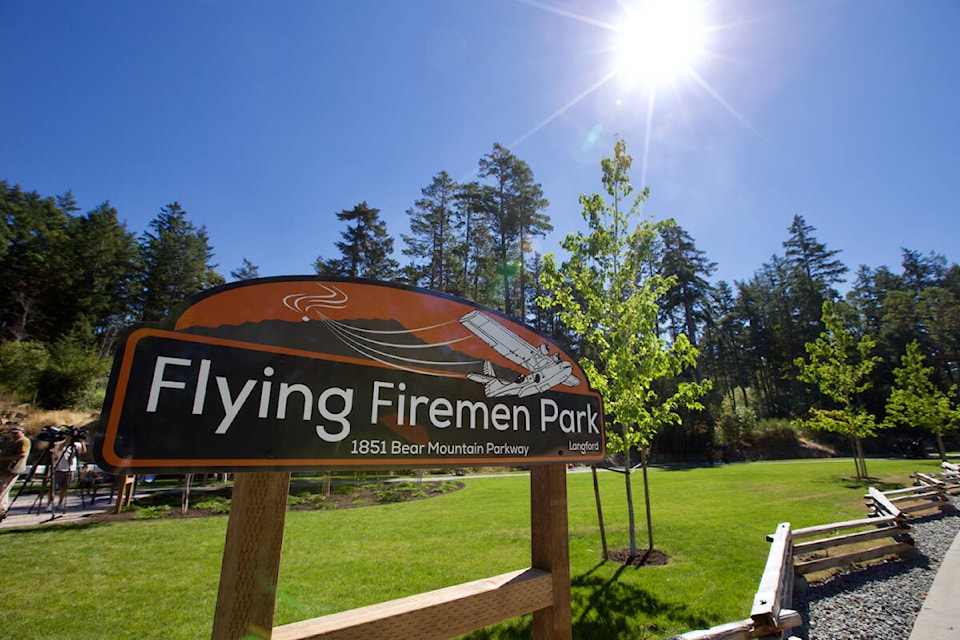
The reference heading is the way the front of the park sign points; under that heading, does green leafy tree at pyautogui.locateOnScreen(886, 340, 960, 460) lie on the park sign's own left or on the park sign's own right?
on the park sign's own left

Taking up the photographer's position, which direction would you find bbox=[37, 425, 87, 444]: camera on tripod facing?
facing to the left of the viewer

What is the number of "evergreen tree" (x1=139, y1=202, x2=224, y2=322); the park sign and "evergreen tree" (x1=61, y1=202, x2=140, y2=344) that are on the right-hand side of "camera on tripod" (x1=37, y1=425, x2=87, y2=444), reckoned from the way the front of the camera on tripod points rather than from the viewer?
2

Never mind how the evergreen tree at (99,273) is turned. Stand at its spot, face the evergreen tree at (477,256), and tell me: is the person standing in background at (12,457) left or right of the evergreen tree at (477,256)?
right

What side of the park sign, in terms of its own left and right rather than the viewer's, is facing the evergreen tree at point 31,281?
back

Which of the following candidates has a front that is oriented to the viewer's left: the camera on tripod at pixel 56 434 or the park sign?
the camera on tripod

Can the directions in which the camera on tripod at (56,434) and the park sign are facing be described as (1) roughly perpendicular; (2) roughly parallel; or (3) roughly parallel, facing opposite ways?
roughly perpendicular

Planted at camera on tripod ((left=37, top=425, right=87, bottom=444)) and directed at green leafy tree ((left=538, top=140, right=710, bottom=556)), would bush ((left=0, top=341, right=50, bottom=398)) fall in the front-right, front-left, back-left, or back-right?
back-left
